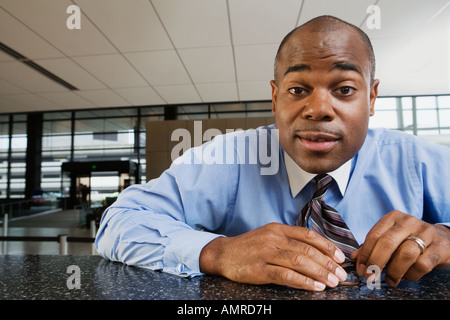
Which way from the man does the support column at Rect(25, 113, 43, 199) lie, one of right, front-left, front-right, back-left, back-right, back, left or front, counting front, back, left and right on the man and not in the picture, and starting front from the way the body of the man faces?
back-right

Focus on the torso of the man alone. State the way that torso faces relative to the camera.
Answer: toward the camera
